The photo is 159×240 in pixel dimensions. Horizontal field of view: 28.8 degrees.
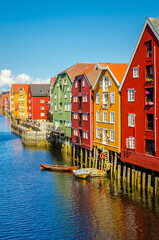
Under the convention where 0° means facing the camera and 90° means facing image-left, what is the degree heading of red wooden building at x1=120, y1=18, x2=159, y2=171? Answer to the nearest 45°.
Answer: approximately 45°
